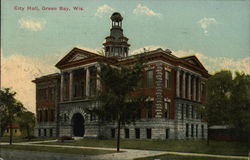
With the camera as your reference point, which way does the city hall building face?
facing the viewer and to the left of the viewer

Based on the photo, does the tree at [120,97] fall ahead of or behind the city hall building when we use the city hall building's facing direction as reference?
ahead

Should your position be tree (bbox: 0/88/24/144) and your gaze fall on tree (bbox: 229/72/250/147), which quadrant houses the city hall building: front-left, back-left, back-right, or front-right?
front-left

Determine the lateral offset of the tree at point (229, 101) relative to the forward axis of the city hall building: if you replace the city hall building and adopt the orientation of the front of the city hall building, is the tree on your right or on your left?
on your left

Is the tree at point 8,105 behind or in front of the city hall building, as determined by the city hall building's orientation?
in front
